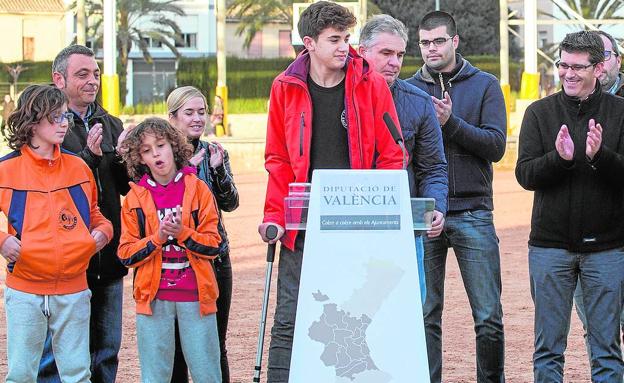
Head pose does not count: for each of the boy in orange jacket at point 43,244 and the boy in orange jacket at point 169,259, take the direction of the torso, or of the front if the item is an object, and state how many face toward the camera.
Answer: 2

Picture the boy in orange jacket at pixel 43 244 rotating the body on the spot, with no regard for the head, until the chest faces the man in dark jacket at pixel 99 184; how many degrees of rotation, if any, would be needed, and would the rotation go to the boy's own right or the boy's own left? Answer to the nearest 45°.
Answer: approximately 135° to the boy's own left

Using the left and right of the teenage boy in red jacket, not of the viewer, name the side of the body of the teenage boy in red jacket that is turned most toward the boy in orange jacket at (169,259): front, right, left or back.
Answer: right
